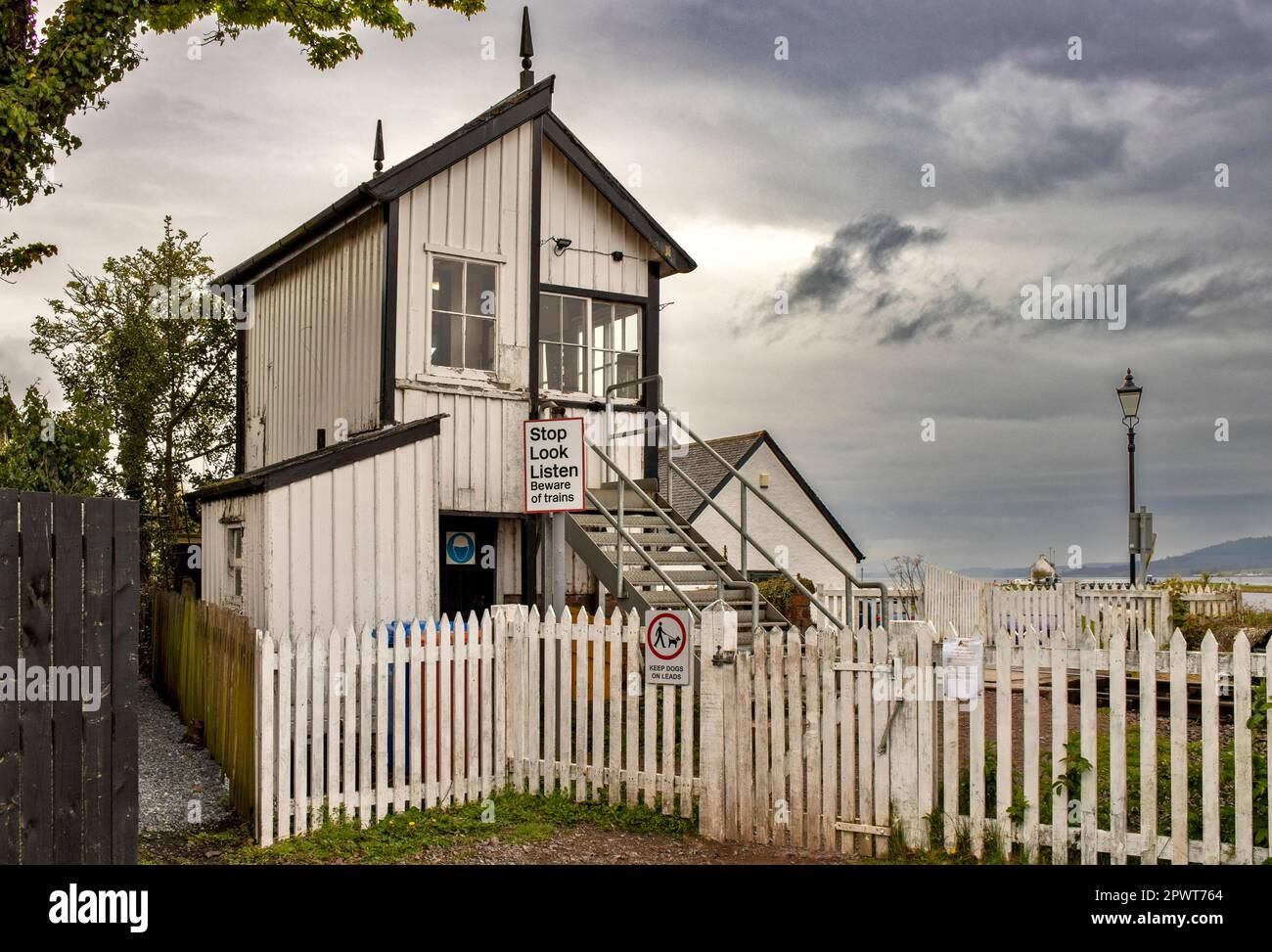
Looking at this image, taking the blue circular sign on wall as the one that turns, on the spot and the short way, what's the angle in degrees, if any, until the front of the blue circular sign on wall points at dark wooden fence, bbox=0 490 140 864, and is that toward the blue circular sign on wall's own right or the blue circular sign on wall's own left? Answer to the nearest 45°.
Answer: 0° — it already faces it

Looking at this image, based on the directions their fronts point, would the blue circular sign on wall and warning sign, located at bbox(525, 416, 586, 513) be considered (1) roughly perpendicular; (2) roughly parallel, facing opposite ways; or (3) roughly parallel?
roughly parallel

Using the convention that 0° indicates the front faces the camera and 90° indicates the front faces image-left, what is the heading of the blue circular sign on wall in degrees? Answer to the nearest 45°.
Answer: approximately 0°

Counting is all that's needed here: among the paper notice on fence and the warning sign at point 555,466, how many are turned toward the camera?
2

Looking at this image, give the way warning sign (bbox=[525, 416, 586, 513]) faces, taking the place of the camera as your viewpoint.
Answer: facing the viewer

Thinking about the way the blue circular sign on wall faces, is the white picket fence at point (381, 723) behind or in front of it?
in front

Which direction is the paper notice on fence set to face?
toward the camera

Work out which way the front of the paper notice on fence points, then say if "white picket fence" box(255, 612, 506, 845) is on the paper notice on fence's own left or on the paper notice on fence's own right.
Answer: on the paper notice on fence's own right

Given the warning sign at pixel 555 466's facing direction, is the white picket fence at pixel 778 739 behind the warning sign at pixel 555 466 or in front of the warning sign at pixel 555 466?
in front

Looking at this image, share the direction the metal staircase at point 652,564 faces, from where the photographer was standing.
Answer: facing the viewer and to the right of the viewer

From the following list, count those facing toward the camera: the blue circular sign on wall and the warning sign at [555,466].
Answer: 2

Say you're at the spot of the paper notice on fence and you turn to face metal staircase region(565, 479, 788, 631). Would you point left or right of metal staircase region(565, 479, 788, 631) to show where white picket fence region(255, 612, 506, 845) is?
left
